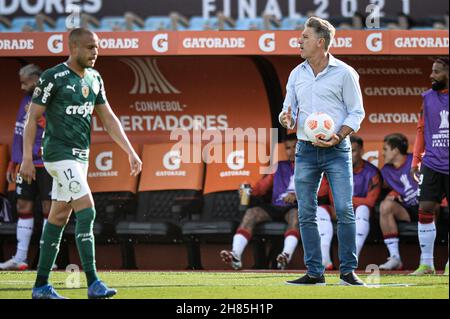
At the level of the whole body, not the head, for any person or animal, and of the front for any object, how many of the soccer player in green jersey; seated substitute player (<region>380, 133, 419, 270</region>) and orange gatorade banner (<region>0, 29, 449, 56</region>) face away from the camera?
0

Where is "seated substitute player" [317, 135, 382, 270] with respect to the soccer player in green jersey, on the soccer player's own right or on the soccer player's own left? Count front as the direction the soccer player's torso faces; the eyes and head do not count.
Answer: on the soccer player's own left

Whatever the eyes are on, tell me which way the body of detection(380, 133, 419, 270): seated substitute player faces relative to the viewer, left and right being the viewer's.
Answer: facing the viewer and to the left of the viewer

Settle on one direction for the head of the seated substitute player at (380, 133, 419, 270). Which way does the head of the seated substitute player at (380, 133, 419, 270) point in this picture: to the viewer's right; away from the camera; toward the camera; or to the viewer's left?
to the viewer's left

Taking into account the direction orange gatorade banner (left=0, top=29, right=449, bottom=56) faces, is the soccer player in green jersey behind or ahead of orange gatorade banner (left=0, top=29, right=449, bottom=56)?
ahead

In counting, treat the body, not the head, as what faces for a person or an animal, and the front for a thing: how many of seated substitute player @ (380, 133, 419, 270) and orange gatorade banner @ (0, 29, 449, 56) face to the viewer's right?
0

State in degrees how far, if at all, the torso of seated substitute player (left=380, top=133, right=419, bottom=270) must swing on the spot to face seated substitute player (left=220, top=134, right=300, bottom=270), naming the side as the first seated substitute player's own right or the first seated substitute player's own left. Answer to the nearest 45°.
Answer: approximately 45° to the first seated substitute player's own right

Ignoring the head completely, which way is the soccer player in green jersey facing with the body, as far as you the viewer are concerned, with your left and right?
facing the viewer and to the right of the viewer

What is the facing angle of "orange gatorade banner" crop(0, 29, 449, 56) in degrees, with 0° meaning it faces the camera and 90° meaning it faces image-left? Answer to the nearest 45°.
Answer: approximately 0°

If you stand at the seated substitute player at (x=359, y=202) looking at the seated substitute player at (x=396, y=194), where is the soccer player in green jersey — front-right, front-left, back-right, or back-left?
back-right

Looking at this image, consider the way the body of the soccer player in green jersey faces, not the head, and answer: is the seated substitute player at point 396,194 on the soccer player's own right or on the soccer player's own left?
on the soccer player's own left

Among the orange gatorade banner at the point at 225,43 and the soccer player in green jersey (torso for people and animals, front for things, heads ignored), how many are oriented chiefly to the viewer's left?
0

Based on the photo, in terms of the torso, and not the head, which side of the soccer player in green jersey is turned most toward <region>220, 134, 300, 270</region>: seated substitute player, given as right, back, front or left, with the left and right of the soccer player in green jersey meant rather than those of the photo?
left
